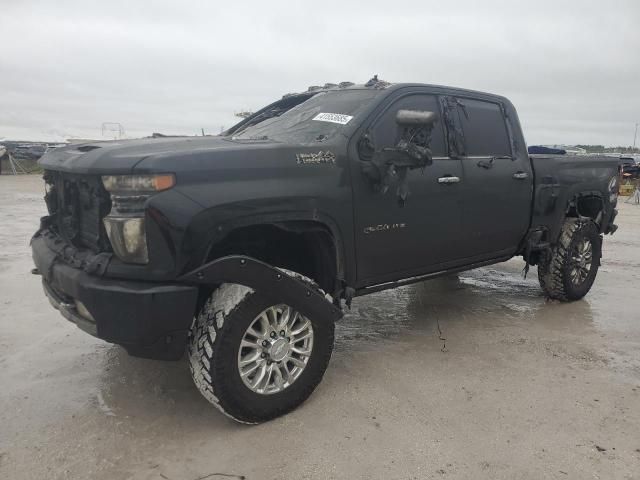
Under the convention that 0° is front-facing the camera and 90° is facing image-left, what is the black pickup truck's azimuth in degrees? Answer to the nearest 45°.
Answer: approximately 45°
